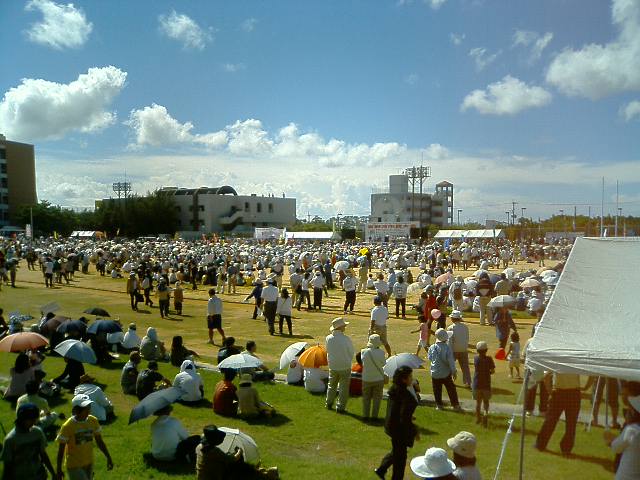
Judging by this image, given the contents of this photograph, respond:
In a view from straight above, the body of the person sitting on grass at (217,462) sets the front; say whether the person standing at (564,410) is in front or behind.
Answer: in front

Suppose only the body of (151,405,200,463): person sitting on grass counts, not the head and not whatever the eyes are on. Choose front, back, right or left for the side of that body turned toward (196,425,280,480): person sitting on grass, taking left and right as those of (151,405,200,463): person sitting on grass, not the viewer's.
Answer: right

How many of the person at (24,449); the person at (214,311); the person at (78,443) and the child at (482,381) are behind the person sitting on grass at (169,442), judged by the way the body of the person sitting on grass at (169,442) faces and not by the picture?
2

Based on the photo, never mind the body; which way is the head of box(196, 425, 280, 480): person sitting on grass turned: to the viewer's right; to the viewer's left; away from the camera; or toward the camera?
away from the camera

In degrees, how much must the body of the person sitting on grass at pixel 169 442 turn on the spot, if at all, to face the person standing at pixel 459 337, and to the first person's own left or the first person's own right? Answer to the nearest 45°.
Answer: approximately 45° to the first person's own right
